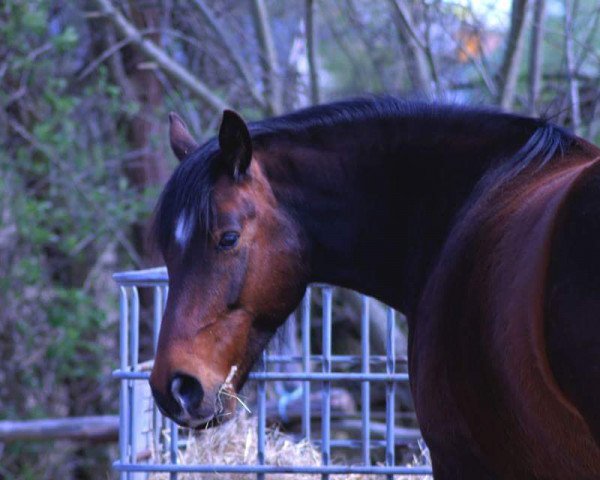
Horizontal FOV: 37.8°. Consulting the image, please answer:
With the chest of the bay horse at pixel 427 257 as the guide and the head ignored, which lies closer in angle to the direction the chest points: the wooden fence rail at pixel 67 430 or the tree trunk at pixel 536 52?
the wooden fence rail

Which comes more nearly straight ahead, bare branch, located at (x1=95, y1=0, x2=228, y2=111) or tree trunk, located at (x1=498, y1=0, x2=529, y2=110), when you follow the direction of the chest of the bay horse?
the bare branch

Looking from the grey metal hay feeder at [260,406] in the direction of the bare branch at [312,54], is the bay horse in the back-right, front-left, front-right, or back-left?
back-right

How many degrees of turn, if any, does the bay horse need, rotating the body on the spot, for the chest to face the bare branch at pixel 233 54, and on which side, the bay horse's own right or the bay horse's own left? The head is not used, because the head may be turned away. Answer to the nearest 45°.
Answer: approximately 90° to the bay horse's own right

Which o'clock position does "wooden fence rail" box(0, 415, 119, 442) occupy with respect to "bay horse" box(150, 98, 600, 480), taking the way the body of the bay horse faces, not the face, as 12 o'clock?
The wooden fence rail is roughly at 2 o'clock from the bay horse.

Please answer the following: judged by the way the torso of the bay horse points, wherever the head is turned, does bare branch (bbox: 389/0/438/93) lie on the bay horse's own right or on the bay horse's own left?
on the bay horse's own right

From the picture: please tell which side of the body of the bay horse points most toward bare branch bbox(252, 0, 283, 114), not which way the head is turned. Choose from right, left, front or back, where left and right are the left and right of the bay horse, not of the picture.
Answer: right

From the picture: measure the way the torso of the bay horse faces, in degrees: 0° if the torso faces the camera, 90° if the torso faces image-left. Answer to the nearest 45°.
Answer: approximately 90°
